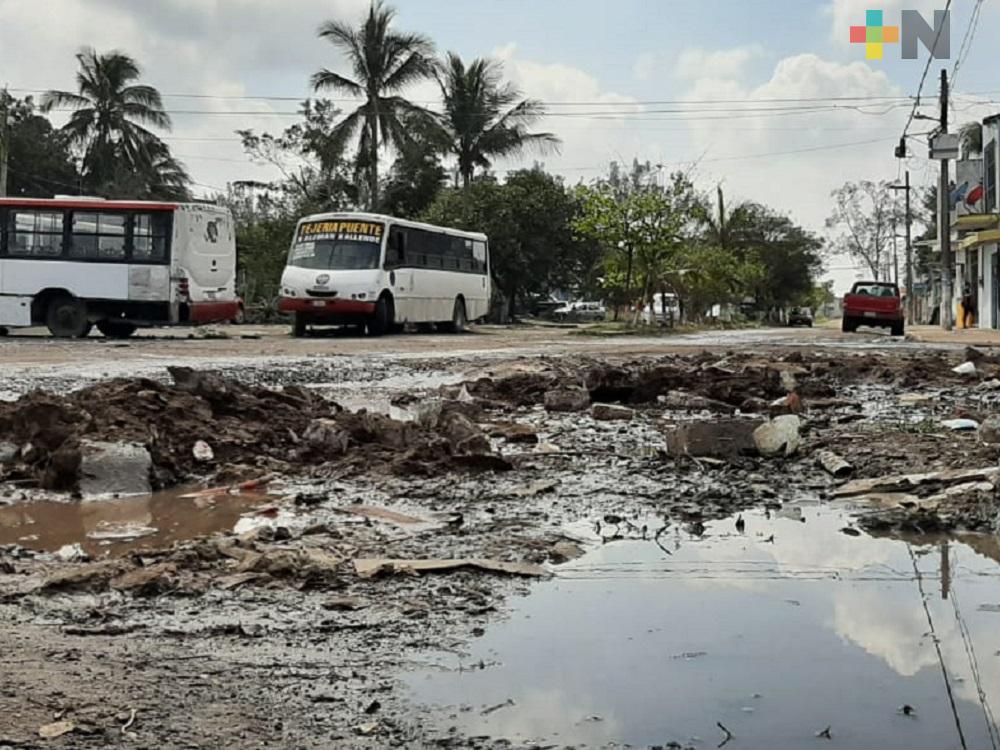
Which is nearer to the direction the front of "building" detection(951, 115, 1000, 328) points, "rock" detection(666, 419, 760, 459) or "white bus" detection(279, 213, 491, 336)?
the white bus

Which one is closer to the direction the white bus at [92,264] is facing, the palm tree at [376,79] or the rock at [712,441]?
the palm tree

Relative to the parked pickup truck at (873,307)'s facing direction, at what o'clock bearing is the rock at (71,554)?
The rock is roughly at 6 o'clock from the parked pickup truck.

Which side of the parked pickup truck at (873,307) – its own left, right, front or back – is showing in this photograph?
back

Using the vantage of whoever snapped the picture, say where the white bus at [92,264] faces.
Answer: facing away from the viewer and to the left of the viewer

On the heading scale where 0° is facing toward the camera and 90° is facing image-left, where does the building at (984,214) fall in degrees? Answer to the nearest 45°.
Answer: approximately 90°

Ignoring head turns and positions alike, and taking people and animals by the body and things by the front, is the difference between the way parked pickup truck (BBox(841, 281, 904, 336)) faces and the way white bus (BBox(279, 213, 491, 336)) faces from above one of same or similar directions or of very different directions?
very different directions

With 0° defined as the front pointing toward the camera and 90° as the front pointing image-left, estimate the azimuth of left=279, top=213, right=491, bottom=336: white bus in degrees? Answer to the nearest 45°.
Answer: approximately 45°

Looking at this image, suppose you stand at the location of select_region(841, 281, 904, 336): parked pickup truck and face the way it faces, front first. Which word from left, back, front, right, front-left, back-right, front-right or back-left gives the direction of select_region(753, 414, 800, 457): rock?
back

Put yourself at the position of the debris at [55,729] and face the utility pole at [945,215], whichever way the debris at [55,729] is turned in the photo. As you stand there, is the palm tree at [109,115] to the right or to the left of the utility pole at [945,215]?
left

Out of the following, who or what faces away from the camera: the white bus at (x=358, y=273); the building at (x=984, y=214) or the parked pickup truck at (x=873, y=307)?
the parked pickup truck

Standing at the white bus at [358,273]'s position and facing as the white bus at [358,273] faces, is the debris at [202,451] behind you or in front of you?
in front

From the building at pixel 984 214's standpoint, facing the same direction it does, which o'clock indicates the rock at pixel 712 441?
The rock is roughly at 9 o'clock from the building.

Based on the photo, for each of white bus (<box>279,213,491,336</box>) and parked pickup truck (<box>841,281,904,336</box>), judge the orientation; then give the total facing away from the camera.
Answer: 1

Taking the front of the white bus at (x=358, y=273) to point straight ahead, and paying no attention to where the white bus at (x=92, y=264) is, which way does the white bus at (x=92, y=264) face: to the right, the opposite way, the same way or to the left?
to the right

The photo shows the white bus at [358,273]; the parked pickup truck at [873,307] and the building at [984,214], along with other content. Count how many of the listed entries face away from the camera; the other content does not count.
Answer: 1

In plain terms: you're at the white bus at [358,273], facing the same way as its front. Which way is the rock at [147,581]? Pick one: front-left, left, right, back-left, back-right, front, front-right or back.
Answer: front-left

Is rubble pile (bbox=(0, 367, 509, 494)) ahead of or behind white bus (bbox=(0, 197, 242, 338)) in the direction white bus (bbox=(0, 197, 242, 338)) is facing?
behind
